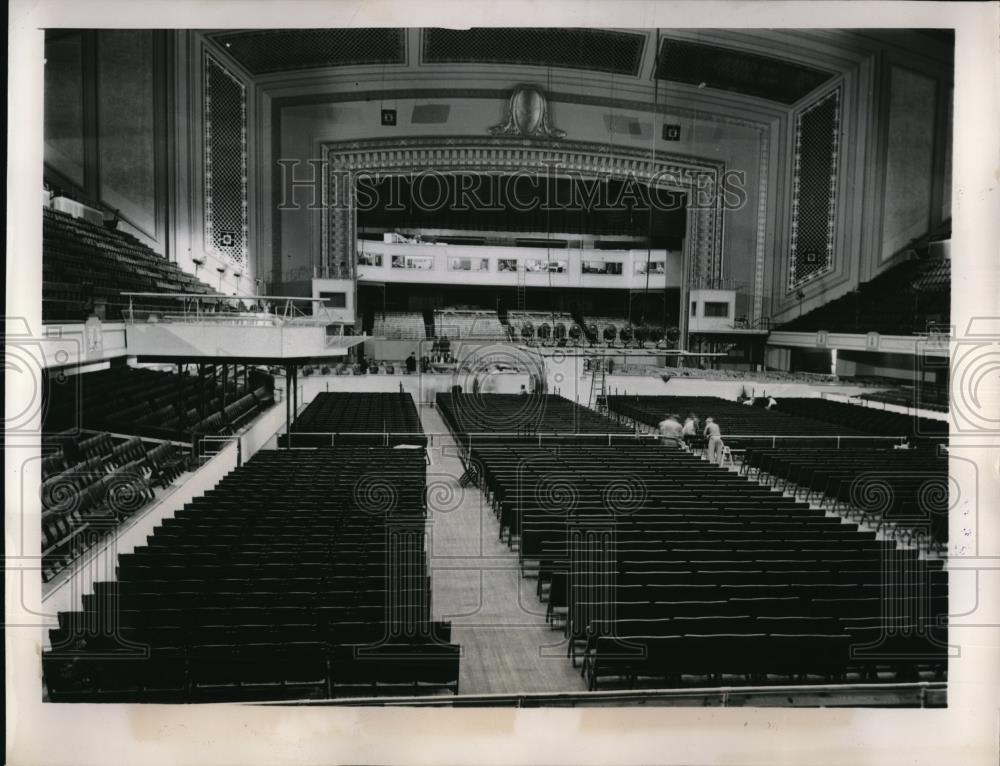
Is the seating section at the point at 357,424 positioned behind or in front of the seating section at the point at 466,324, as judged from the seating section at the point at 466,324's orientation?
in front

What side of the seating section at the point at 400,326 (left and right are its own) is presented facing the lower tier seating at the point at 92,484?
front
